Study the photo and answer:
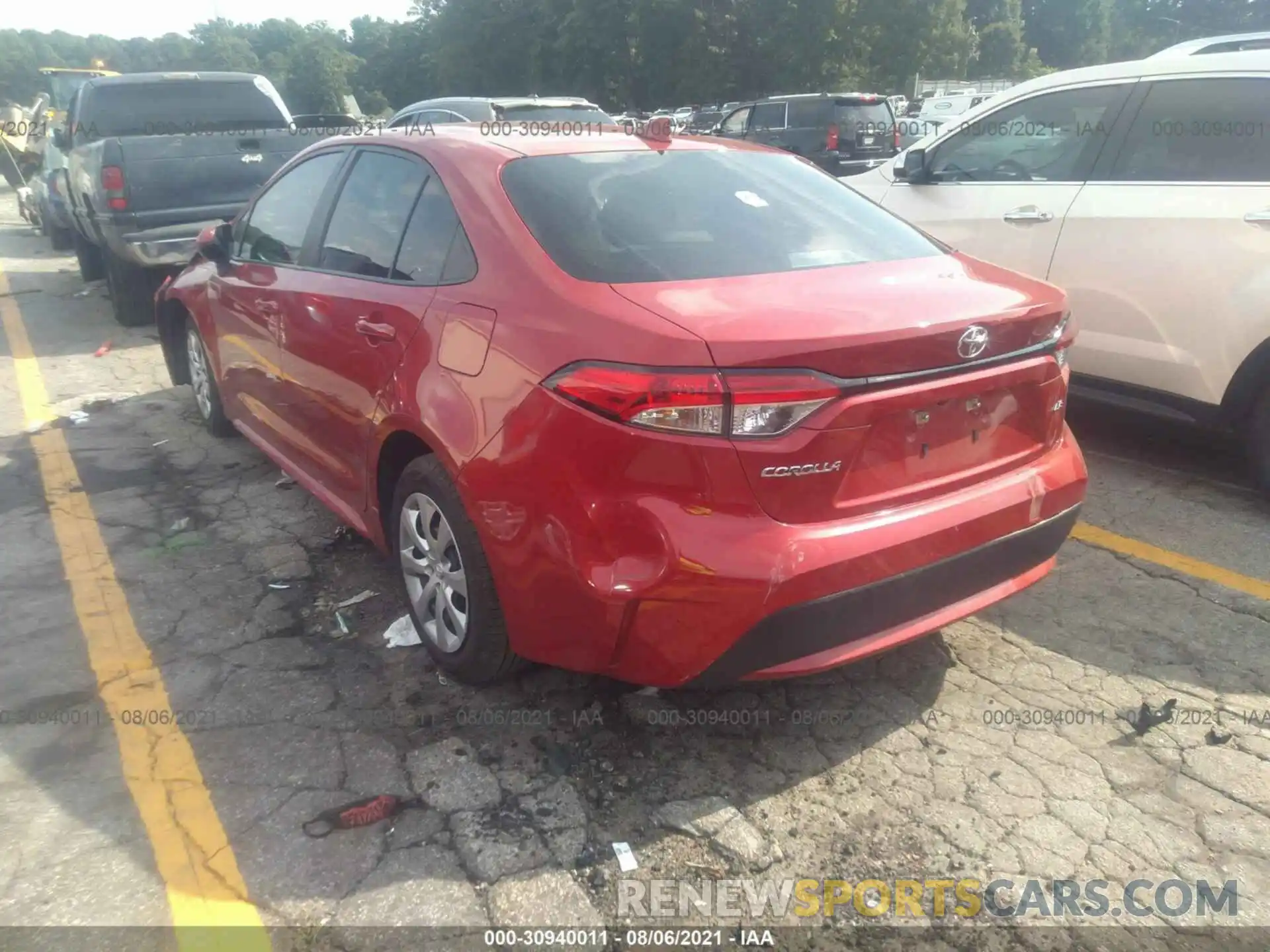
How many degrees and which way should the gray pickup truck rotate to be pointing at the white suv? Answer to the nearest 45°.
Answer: approximately 135° to its right

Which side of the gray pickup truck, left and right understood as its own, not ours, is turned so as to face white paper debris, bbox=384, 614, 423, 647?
back

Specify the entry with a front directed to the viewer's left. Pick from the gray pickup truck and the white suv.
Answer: the white suv

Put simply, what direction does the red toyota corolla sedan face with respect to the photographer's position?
facing away from the viewer and to the left of the viewer

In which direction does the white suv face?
to the viewer's left

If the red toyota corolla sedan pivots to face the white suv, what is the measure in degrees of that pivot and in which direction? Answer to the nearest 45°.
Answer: approximately 90° to its right

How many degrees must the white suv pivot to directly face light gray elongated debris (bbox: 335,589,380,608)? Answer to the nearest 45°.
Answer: approximately 45° to its left

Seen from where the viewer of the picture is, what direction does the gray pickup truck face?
facing away from the viewer
